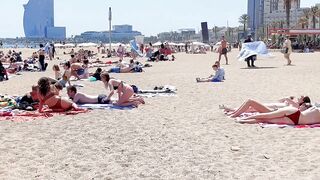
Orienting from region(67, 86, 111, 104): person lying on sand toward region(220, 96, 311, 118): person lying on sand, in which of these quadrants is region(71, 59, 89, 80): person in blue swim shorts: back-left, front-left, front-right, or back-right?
back-left
